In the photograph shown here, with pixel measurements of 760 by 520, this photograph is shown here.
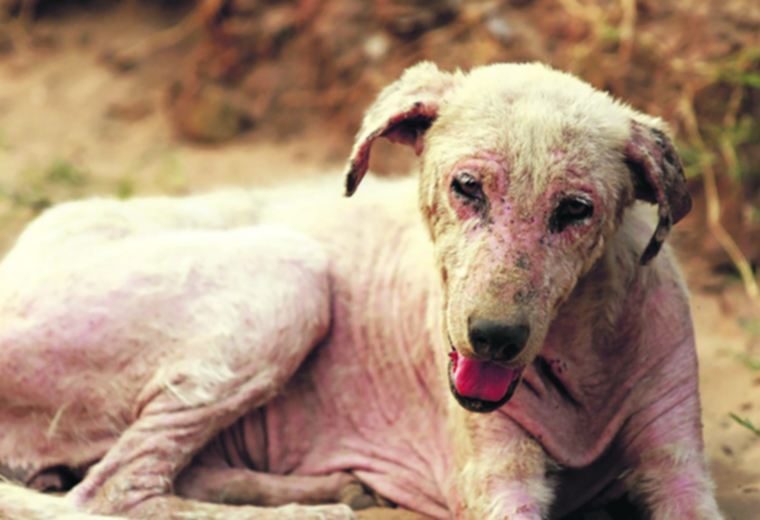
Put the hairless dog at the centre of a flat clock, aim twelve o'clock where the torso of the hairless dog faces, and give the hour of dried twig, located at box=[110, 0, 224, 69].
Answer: The dried twig is roughly at 7 o'clock from the hairless dog.

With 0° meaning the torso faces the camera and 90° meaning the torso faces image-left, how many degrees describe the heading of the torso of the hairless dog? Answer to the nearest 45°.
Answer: approximately 315°

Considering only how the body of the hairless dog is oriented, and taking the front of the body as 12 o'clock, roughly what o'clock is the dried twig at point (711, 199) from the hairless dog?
The dried twig is roughly at 9 o'clock from the hairless dog.
